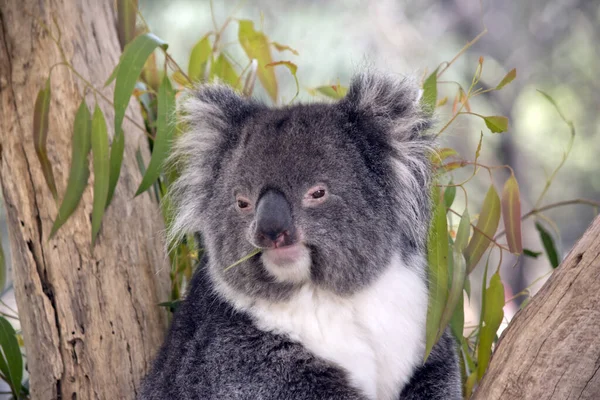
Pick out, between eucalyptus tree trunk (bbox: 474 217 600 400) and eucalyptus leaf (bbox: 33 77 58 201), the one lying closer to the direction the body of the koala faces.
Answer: the eucalyptus tree trunk

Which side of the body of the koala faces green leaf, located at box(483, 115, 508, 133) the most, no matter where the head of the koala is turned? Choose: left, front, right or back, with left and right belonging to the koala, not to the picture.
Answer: left

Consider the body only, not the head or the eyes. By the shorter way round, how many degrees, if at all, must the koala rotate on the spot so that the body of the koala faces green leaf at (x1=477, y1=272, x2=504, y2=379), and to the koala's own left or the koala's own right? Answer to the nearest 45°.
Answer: approximately 135° to the koala's own left

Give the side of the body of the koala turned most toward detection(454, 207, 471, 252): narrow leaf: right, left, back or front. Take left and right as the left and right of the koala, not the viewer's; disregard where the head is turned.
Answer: left

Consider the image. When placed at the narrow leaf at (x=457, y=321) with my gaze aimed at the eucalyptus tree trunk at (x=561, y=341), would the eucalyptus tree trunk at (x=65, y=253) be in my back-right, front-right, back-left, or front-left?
back-right

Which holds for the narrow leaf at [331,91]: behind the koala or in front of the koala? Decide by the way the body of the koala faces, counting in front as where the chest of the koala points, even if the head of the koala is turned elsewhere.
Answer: behind

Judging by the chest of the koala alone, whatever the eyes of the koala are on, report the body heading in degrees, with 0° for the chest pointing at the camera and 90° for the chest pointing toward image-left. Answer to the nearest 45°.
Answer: approximately 0°

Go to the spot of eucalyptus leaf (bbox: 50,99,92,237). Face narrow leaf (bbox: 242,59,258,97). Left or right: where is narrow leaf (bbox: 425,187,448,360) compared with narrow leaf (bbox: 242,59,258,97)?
right

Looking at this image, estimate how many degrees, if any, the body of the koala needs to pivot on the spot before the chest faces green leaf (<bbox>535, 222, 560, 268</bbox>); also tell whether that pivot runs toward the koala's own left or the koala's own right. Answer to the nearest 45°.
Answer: approximately 135° to the koala's own left

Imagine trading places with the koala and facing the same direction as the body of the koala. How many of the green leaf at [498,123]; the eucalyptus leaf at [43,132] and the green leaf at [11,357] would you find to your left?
1

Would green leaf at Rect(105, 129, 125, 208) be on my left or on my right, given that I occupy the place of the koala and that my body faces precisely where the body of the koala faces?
on my right
